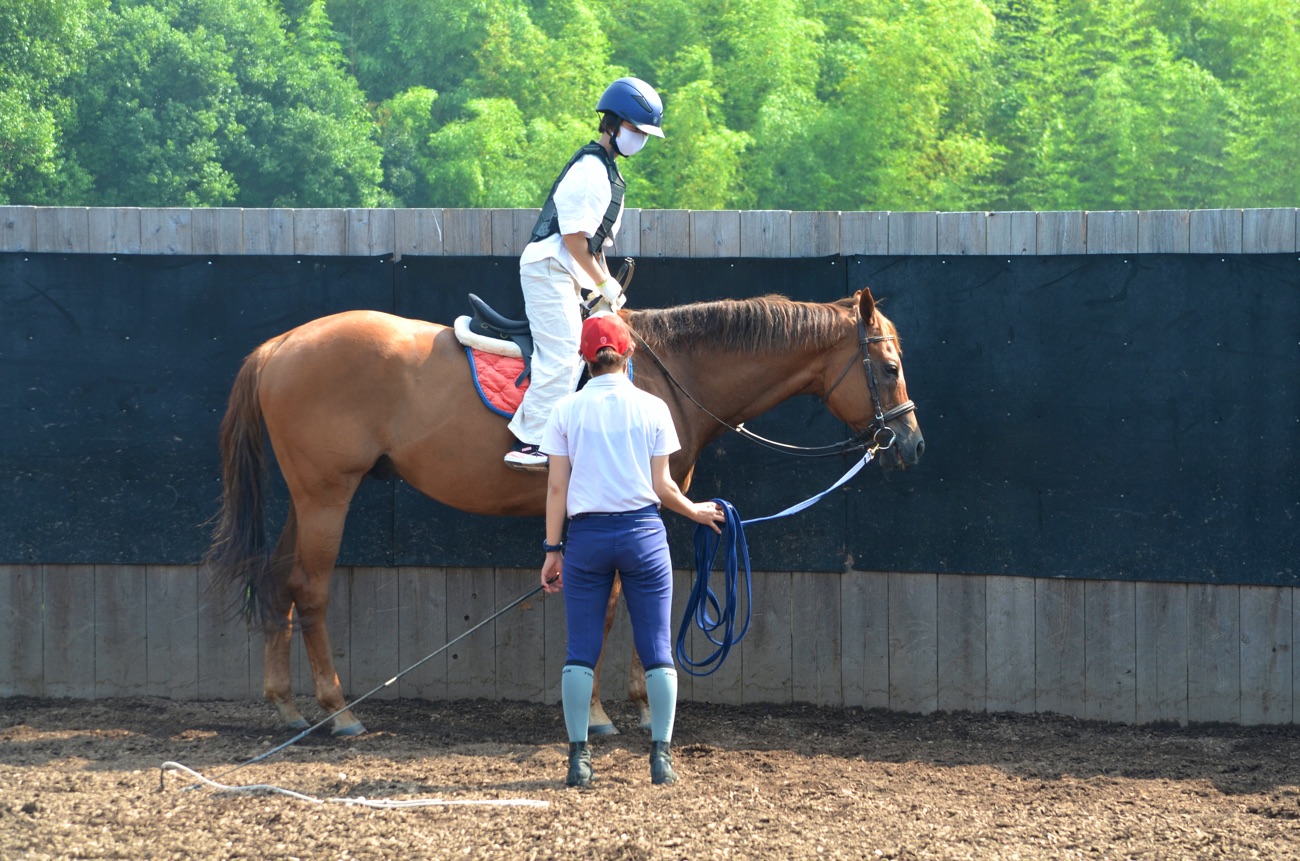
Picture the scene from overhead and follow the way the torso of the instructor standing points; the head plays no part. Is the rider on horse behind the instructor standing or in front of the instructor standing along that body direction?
in front

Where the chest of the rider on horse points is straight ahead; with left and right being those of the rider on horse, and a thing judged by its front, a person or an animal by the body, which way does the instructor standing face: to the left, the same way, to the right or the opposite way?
to the left

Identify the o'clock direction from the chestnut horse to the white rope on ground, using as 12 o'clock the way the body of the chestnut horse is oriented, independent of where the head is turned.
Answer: The white rope on ground is roughly at 3 o'clock from the chestnut horse.

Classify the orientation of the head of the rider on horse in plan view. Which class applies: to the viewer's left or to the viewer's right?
to the viewer's right

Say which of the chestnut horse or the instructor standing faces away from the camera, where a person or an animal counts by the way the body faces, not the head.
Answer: the instructor standing

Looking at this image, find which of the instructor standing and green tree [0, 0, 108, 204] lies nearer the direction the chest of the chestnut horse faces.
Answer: the instructor standing

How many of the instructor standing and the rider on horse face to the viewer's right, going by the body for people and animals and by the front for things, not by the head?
1

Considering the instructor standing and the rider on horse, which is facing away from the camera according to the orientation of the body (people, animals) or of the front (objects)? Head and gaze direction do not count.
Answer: the instructor standing

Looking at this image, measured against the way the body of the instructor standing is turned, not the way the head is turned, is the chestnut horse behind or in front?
in front

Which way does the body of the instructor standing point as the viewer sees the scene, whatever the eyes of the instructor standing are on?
away from the camera

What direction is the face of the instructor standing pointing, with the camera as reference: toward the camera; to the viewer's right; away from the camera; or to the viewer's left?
away from the camera

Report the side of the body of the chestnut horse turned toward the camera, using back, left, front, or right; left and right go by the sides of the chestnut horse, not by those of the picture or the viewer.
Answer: right

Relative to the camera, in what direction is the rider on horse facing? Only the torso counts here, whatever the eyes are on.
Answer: to the viewer's right
